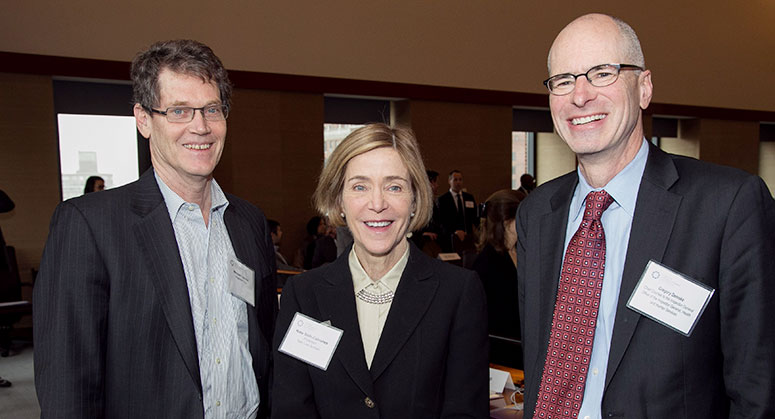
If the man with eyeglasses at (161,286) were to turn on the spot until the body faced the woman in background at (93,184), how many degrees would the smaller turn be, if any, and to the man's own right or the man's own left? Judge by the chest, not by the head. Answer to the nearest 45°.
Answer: approximately 135° to the man's own left

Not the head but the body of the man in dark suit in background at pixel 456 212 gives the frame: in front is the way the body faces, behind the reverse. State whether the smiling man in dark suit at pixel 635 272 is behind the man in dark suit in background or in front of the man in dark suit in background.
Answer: in front

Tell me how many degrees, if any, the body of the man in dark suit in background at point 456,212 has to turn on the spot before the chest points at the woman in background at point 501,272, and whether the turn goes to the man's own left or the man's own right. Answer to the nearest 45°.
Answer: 0° — they already face them

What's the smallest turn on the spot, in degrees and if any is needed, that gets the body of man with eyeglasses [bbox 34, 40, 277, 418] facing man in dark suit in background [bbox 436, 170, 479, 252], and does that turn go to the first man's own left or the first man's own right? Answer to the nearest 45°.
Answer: approximately 90° to the first man's own left

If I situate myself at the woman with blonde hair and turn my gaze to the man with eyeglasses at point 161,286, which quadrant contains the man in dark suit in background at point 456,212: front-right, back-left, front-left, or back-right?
back-right

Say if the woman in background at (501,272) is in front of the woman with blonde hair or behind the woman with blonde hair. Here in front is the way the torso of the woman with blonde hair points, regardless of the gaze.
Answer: behind

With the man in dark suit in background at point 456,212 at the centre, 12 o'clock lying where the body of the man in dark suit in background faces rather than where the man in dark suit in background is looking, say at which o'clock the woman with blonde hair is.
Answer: The woman with blonde hair is roughly at 12 o'clock from the man in dark suit in background.

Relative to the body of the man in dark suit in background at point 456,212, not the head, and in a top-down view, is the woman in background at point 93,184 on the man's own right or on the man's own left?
on the man's own right

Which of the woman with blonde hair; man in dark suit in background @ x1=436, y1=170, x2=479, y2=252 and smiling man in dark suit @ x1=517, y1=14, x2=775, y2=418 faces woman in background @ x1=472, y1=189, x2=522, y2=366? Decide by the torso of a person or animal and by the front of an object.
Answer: the man in dark suit in background

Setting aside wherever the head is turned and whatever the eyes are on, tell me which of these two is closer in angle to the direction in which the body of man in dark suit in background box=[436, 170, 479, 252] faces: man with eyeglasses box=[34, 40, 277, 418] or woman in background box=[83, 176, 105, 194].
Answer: the man with eyeglasses
